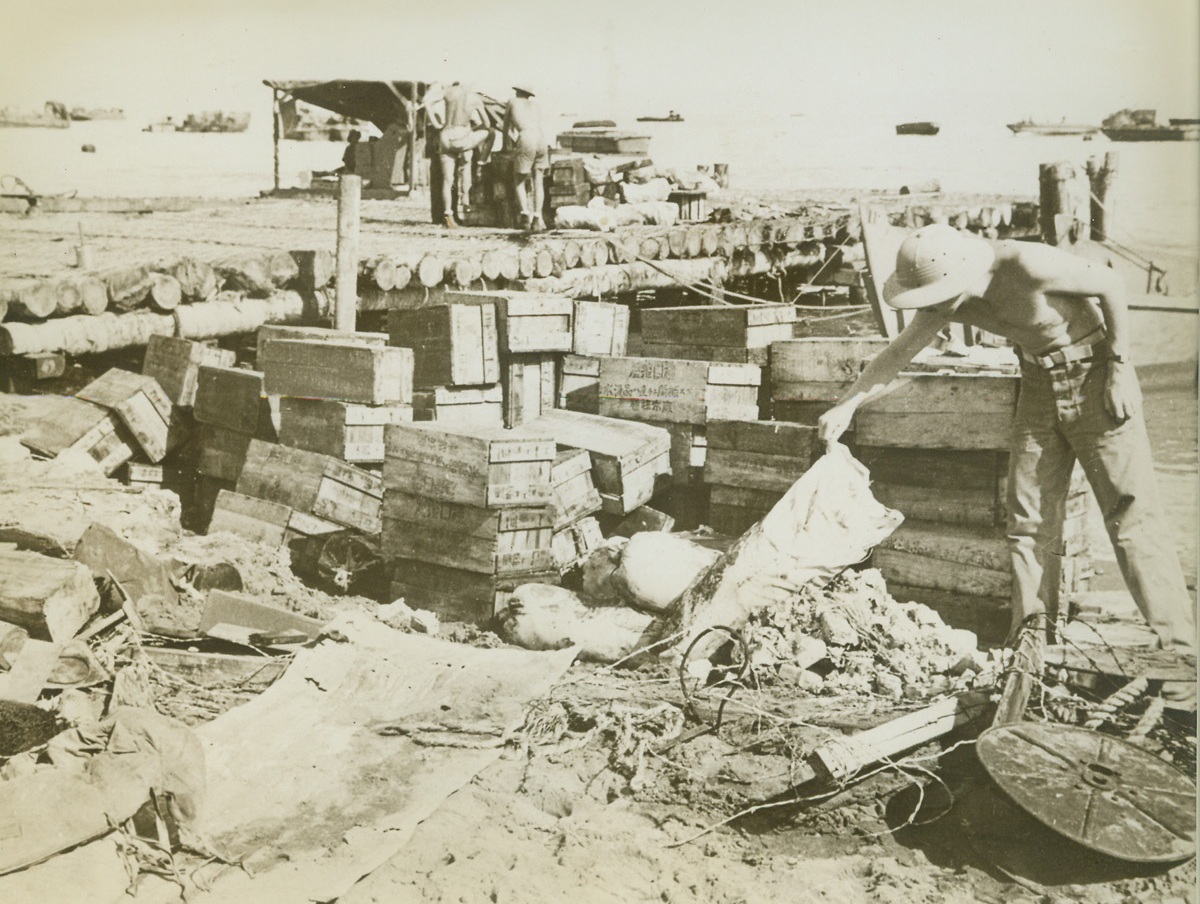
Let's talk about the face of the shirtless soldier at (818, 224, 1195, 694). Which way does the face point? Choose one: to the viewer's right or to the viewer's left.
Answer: to the viewer's left

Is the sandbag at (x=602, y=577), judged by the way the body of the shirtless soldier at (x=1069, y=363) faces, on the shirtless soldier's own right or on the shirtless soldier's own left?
on the shirtless soldier's own right

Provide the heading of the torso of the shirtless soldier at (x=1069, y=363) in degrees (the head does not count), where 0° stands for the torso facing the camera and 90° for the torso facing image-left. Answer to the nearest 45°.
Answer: approximately 45°

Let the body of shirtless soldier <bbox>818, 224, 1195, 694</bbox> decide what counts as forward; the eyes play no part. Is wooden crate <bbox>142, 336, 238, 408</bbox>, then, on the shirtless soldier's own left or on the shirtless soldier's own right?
on the shirtless soldier's own right

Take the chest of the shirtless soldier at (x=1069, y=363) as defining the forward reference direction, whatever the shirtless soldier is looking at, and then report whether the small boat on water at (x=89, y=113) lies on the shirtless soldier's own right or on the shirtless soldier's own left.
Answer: on the shirtless soldier's own right
